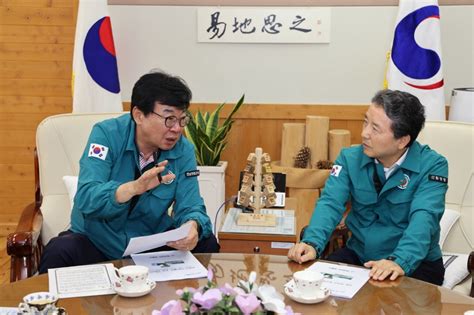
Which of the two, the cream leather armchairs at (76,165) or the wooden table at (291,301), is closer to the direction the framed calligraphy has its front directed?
the wooden table

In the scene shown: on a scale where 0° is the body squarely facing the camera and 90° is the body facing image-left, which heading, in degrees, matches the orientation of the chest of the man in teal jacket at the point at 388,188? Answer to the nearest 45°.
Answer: approximately 45°

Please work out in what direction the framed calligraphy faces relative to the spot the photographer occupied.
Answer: facing the viewer

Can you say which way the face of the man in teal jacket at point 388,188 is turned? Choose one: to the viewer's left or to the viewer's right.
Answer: to the viewer's left

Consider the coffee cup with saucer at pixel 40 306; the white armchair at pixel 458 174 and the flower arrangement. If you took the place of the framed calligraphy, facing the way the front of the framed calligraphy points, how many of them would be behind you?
0

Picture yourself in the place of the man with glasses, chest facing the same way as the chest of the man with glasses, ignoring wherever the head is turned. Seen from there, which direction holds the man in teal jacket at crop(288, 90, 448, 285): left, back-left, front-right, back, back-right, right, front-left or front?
front-left

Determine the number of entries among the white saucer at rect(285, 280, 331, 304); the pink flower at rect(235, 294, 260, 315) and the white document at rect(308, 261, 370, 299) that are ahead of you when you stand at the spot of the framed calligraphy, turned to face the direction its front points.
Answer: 3

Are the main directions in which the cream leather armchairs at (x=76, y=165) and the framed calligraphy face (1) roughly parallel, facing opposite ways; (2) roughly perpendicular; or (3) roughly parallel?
roughly parallel

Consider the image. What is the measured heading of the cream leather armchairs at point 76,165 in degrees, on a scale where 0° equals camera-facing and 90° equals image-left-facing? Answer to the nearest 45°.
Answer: approximately 0°

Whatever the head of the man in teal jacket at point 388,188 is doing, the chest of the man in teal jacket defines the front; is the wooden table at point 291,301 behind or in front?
in front

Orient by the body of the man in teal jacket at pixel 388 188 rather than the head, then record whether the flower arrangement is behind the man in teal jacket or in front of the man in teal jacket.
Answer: in front

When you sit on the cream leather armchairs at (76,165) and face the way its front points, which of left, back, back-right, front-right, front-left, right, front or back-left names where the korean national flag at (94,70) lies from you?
back

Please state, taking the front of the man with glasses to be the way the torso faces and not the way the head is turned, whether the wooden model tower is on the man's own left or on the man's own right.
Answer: on the man's own left

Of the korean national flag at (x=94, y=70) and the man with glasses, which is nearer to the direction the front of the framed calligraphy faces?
the man with glasses
